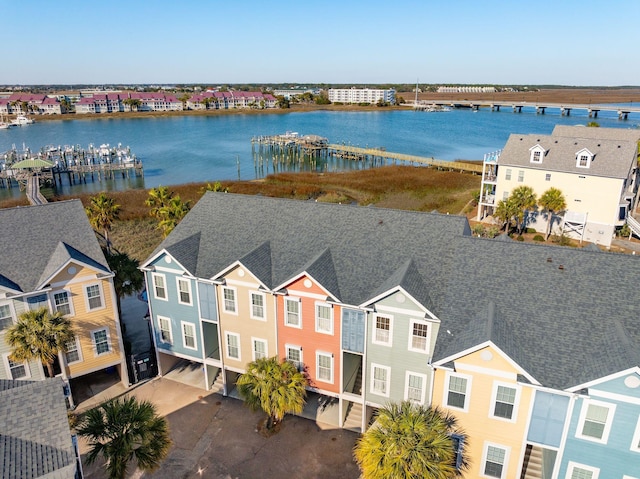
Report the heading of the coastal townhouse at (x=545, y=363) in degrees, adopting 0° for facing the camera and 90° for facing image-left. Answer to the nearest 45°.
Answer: approximately 0°

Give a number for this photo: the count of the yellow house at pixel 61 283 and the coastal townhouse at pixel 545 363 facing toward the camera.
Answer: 2

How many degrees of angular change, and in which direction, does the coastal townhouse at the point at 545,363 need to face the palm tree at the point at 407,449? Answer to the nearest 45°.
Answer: approximately 45° to its right

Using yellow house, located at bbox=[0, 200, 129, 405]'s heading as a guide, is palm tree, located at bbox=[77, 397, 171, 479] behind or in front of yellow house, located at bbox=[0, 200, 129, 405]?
in front

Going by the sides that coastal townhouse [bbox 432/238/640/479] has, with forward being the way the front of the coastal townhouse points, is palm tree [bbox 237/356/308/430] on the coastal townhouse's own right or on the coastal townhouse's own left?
on the coastal townhouse's own right

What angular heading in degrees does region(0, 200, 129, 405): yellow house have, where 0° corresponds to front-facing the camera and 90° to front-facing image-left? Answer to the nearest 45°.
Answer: approximately 0°

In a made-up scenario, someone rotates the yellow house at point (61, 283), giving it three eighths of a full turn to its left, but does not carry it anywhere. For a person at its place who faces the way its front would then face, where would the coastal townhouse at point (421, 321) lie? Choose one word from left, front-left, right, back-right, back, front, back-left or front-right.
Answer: right

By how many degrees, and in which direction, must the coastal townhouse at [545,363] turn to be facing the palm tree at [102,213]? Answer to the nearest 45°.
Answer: approximately 90° to its right

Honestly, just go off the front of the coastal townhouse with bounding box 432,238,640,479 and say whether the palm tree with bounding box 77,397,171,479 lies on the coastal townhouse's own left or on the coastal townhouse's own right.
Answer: on the coastal townhouse's own right
